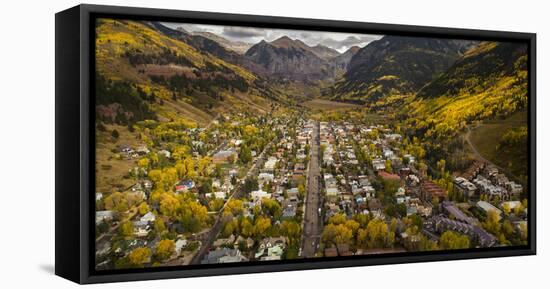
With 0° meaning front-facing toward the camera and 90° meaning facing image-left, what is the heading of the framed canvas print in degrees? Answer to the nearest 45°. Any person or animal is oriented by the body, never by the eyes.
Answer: approximately 315°
